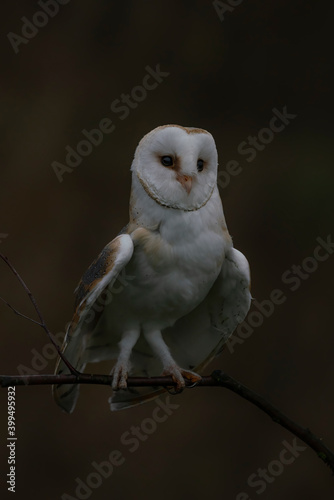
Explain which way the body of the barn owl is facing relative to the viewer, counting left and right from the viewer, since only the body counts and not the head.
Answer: facing the viewer and to the right of the viewer
